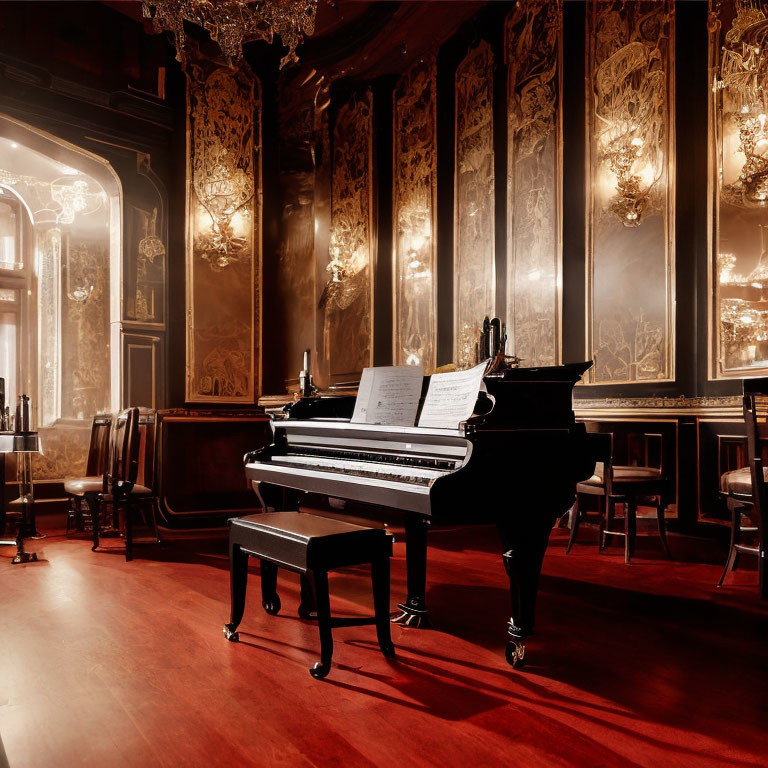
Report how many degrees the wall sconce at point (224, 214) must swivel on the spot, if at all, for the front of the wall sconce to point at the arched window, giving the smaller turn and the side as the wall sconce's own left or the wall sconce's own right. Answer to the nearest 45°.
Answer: approximately 135° to the wall sconce's own right

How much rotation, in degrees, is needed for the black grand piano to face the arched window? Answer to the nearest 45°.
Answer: approximately 90° to its right

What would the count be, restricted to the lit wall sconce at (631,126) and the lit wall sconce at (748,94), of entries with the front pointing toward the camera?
2

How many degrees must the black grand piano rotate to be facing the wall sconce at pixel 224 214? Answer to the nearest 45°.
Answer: approximately 90° to its right

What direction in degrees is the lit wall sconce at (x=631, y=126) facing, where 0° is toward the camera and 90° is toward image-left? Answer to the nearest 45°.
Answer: approximately 0°

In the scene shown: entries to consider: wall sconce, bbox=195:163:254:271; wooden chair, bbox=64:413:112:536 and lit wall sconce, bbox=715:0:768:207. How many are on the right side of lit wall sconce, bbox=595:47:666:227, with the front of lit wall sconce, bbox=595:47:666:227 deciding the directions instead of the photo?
2

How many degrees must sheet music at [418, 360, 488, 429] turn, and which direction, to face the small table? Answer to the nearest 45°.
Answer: approximately 90° to its right
